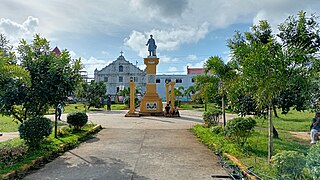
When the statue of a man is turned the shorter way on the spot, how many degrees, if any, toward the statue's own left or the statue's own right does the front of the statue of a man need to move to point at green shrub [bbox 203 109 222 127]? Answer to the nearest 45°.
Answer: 0° — it already faces it

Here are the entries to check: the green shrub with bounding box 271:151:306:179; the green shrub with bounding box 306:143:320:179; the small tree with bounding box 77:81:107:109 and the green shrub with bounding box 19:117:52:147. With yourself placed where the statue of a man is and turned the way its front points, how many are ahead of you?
3

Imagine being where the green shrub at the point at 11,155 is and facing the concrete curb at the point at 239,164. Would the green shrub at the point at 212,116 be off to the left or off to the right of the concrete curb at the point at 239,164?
left

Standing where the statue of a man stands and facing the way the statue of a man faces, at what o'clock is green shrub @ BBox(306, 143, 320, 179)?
The green shrub is roughly at 12 o'clock from the statue of a man.

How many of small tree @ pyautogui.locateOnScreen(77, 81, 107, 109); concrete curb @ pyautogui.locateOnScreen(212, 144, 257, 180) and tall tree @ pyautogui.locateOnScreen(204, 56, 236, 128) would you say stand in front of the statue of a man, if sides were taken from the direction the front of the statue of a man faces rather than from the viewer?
2

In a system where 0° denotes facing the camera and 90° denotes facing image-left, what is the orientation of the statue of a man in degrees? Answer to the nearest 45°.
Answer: approximately 0°

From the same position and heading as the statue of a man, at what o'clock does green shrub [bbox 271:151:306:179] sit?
The green shrub is roughly at 12 o'clock from the statue of a man.
